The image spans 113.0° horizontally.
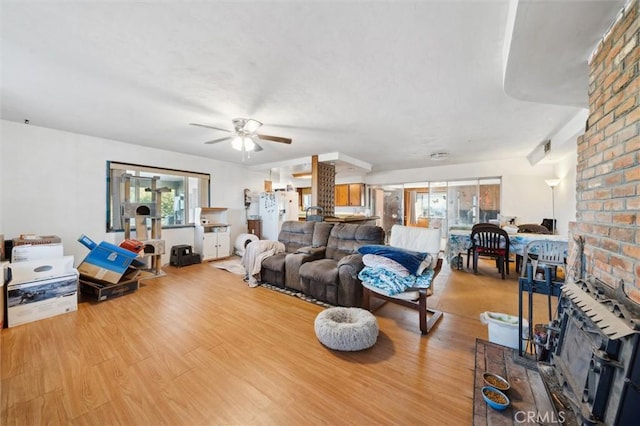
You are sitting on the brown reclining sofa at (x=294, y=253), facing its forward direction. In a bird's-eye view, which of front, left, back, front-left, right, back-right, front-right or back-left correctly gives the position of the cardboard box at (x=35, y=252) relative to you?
front-right

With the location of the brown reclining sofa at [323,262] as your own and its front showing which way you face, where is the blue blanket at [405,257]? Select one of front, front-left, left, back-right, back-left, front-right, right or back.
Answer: left

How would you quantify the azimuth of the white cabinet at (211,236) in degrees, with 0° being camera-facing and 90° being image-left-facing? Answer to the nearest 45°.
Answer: approximately 315°

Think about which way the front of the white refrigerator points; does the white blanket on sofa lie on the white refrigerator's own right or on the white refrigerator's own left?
on the white refrigerator's own right

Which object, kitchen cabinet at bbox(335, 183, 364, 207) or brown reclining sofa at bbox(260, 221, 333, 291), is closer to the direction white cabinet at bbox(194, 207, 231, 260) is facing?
the brown reclining sofa

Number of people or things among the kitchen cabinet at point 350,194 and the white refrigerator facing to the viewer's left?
0

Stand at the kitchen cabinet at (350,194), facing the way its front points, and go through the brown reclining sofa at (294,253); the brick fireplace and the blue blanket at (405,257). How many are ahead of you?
3

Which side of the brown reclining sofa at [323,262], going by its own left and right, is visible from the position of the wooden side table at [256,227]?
right

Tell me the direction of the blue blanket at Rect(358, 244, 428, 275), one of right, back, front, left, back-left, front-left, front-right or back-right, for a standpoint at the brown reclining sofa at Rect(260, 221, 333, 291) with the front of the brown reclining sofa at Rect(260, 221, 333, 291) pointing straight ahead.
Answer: left

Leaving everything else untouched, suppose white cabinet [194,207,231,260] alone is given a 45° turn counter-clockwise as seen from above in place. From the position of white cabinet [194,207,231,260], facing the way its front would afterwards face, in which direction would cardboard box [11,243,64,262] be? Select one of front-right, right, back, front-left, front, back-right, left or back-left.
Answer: back-right

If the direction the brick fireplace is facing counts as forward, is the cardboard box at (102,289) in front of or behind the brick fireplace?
in front

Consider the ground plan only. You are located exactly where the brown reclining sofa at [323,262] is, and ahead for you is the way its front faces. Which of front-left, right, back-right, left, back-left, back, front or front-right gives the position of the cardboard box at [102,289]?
front-right

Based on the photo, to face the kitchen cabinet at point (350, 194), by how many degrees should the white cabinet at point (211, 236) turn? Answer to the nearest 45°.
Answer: approximately 45° to its left

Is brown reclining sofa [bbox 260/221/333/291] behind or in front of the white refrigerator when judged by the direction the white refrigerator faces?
in front

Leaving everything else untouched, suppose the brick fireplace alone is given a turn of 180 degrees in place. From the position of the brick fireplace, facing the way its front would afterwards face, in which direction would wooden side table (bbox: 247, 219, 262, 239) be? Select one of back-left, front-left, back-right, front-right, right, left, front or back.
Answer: back-left

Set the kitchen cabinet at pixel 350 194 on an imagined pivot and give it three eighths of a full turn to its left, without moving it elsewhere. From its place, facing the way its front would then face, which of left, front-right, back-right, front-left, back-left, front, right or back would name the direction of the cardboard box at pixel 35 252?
back

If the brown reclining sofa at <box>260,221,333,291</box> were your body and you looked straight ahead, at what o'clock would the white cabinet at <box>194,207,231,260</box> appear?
The white cabinet is roughly at 3 o'clock from the brown reclining sofa.

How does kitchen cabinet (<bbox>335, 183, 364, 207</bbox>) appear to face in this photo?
toward the camera

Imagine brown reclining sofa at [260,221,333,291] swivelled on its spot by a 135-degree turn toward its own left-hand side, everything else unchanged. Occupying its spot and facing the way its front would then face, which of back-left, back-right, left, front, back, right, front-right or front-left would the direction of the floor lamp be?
front

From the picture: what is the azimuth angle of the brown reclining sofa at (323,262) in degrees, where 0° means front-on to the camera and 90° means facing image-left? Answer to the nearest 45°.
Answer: approximately 45°
